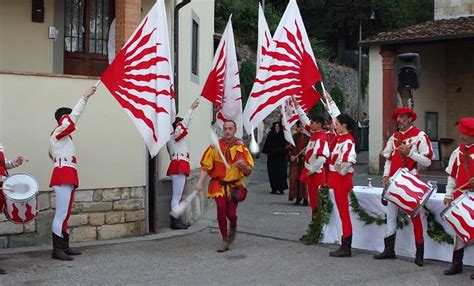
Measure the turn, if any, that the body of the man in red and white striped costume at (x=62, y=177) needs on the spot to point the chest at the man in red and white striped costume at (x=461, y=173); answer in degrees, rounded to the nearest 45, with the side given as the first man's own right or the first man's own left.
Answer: approximately 45° to the first man's own right

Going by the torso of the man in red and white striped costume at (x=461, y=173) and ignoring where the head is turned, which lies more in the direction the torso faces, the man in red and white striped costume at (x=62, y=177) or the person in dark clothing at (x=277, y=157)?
the man in red and white striped costume

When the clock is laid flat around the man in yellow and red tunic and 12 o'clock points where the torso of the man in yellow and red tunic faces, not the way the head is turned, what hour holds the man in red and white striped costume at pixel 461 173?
The man in red and white striped costume is roughly at 10 o'clock from the man in yellow and red tunic.

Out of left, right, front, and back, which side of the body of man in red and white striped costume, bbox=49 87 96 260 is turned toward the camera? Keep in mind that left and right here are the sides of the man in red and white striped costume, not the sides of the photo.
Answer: right

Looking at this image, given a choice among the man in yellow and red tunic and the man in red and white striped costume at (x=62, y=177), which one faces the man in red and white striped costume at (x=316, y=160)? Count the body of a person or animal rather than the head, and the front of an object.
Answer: the man in red and white striped costume at (x=62, y=177)

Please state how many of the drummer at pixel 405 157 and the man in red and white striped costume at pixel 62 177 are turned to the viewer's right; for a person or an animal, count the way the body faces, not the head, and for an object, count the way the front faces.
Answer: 1
